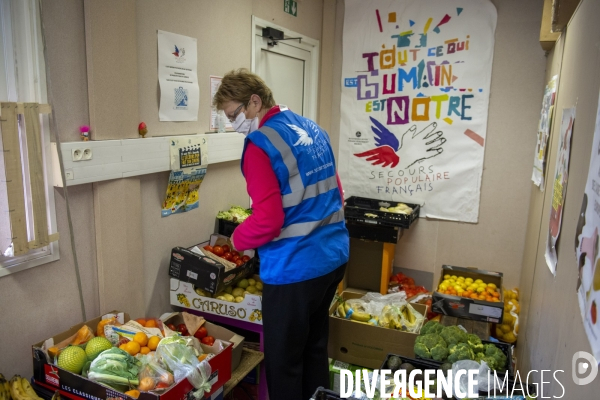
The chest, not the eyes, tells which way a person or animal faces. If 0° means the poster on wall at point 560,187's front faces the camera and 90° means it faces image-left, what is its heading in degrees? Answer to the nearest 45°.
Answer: approximately 90°

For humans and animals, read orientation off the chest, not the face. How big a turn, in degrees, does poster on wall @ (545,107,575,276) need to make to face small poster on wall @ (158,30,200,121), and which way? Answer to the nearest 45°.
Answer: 0° — it already faces it

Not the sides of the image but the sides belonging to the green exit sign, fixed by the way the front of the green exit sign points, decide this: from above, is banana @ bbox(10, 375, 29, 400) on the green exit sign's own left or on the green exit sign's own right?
on the green exit sign's own right

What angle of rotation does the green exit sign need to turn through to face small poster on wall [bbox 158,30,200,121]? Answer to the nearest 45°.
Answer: approximately 90° to its right

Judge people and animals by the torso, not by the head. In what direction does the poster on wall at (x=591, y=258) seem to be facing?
to the viewer's left

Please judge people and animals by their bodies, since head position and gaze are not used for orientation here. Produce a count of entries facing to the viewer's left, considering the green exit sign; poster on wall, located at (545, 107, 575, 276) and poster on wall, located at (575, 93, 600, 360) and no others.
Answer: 2
